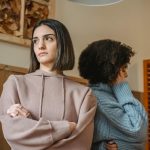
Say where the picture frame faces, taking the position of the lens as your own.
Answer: facing the viewer and to the right of the viewer

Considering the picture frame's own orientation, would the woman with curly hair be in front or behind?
in front

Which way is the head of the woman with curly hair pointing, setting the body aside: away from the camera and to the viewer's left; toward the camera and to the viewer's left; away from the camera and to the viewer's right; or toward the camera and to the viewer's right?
away from the camera and to the viewer's right

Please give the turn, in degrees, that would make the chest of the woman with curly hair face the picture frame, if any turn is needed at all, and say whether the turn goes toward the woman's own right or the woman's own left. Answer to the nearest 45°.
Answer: approximately 135° to the woman's own left
